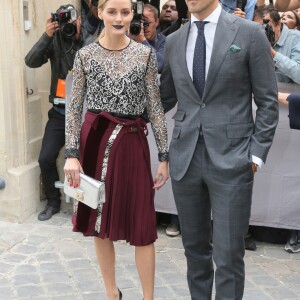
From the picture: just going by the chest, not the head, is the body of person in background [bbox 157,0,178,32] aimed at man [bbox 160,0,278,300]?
yes

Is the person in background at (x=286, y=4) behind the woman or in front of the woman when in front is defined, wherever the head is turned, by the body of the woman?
behind

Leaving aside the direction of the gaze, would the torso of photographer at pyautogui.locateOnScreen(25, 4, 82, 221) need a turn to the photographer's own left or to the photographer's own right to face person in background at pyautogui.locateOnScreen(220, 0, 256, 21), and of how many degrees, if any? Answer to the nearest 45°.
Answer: approximately 90° to the photographer's own left

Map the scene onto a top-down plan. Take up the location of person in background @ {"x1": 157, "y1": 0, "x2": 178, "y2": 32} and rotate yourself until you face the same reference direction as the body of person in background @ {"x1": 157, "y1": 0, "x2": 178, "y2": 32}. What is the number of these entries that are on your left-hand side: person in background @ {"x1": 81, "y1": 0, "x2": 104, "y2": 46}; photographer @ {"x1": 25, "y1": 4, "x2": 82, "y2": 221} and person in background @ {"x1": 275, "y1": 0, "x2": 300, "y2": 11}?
1

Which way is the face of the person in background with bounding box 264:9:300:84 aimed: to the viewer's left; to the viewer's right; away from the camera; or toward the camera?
to the viewer's left

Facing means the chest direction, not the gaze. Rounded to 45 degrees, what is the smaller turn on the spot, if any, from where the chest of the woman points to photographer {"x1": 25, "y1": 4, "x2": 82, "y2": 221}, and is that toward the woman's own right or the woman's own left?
approximately 180°
